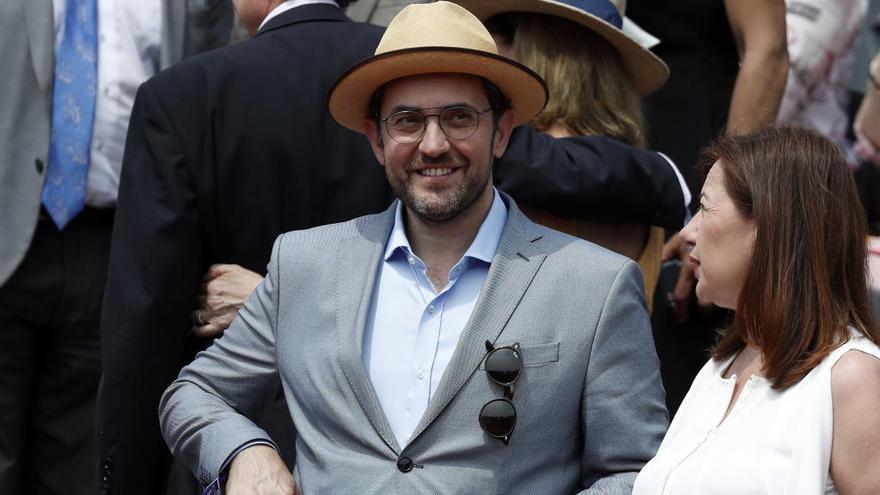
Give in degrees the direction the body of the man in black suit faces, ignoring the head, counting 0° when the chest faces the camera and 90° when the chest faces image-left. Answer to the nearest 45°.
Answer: approximately 180°

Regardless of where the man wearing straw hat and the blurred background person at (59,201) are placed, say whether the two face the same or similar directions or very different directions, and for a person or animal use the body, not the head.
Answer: same or similar directions

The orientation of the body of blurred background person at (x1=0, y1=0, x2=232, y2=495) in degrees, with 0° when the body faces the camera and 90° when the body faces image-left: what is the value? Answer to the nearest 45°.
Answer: approximately 0°

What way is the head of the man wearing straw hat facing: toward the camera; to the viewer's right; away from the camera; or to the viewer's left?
toward the camera

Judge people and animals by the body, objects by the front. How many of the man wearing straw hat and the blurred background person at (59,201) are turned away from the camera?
0

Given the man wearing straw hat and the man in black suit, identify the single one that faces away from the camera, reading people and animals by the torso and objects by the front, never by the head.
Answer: the man in black suit

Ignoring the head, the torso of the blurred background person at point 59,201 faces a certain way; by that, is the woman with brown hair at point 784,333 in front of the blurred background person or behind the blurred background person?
in front

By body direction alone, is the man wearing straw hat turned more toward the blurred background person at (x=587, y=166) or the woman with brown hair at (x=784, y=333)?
the woman with brown hair

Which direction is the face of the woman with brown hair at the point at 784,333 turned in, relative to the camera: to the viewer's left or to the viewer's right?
to the viewer's left

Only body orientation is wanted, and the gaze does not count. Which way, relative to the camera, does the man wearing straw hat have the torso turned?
toward the camera

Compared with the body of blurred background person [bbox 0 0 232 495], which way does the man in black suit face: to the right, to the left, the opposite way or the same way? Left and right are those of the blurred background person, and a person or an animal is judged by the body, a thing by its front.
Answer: the opposite way

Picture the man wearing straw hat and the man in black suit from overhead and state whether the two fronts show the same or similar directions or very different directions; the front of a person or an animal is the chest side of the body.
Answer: very different directions

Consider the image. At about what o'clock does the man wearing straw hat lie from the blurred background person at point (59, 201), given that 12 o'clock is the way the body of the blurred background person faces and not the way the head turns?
The man wearing straw hat is roughly at 11 o'clock from the blurred background person.

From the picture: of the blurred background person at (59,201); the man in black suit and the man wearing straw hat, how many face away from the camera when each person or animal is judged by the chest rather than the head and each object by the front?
1

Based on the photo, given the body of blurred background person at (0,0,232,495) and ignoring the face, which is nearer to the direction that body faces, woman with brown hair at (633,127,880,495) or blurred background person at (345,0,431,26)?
the woman with brown hair

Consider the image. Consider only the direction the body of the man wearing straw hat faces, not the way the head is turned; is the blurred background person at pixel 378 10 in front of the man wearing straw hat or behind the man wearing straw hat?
behind
